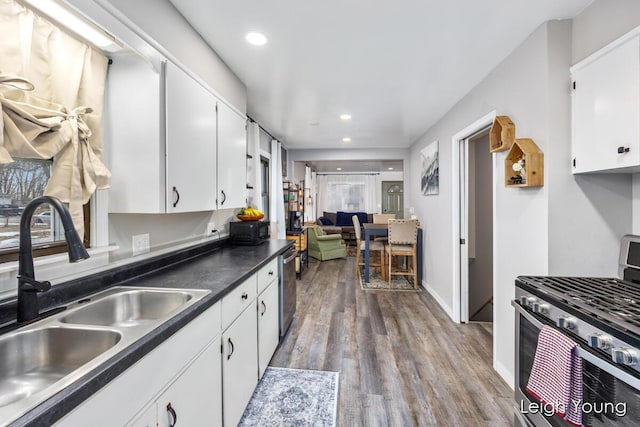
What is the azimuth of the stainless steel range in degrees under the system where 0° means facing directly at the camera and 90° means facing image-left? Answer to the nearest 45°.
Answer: approximately 45°

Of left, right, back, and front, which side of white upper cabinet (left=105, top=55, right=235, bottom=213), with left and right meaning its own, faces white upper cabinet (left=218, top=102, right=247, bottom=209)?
left

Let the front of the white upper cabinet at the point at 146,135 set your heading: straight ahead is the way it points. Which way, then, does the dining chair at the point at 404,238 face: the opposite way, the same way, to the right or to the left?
to the left

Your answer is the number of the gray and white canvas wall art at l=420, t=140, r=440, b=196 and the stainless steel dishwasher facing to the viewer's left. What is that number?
1

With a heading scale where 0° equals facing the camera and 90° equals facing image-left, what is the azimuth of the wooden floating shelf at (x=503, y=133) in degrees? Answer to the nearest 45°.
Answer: approximately 45°

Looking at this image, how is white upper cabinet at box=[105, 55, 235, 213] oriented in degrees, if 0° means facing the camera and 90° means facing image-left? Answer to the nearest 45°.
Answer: approximately 315°

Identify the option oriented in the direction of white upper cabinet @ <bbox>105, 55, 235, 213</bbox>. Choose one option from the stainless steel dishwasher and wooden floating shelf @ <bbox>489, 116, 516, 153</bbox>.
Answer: the wooden floating shelf

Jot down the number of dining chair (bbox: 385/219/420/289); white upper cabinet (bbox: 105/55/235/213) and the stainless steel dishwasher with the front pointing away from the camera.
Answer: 1

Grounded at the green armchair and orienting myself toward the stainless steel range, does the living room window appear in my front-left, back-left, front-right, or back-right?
back-left

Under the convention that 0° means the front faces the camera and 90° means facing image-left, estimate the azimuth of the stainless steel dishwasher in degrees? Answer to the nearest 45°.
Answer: approximately 270°

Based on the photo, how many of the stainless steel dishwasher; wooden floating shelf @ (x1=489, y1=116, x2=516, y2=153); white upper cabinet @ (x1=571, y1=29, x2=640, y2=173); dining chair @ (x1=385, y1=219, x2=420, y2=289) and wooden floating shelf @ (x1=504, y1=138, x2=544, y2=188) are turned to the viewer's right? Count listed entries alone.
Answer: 1

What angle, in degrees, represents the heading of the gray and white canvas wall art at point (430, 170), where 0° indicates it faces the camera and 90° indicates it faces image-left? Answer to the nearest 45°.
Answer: approximately 90°

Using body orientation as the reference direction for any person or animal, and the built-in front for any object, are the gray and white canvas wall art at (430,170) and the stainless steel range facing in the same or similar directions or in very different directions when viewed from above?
same or similar directions

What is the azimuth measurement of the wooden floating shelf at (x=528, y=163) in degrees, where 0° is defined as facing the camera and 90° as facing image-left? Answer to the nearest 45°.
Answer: approximately 45°
